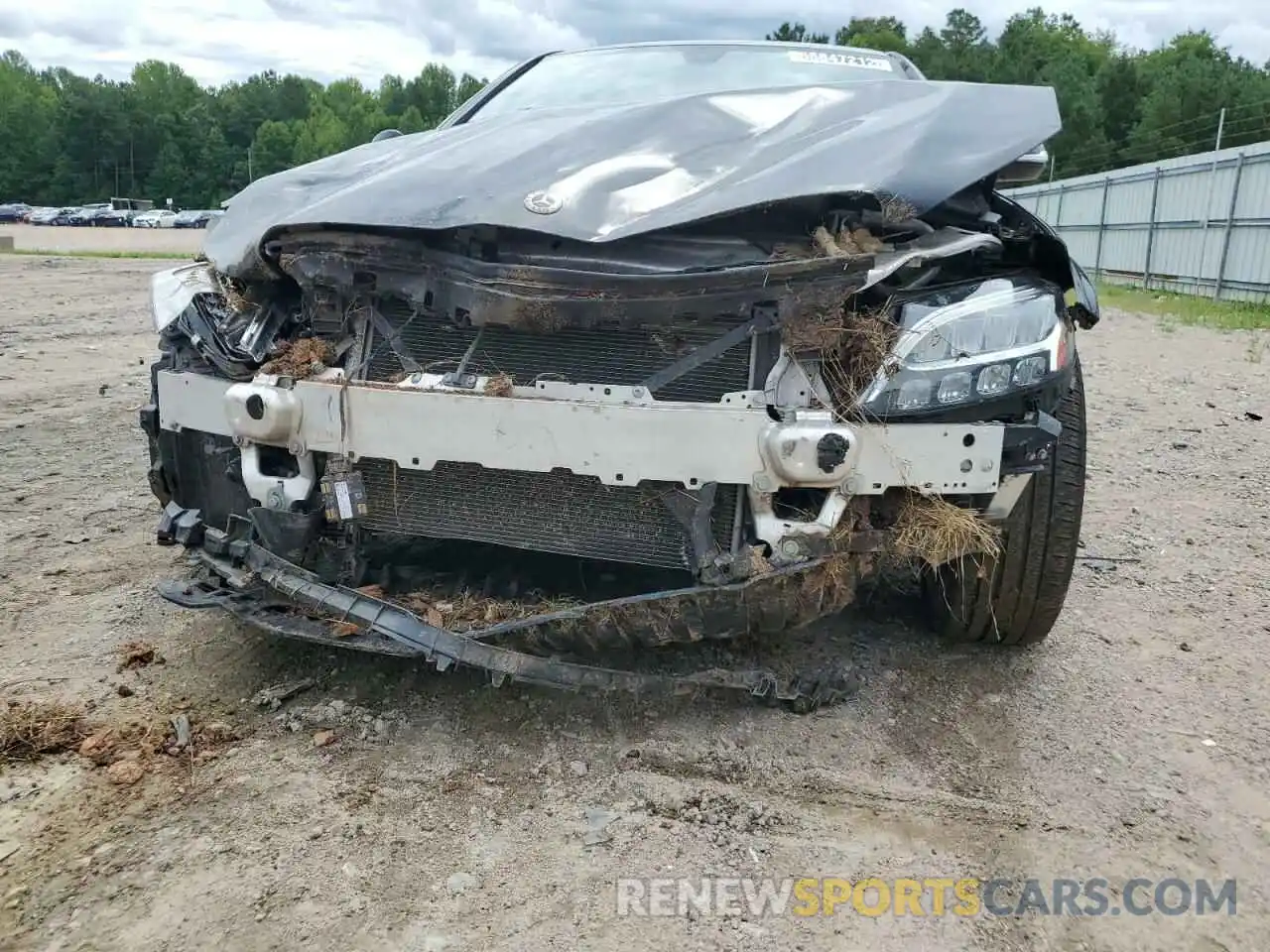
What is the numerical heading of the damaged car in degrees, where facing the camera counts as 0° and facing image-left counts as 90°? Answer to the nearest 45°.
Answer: approximately 0°

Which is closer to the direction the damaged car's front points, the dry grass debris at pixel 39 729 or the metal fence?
the dry grass debris

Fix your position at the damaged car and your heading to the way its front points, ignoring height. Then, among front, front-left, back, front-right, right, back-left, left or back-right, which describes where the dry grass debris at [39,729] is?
right

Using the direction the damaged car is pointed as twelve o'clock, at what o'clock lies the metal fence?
The metal fence is roughly at 7 o'clock from the damaged car.
